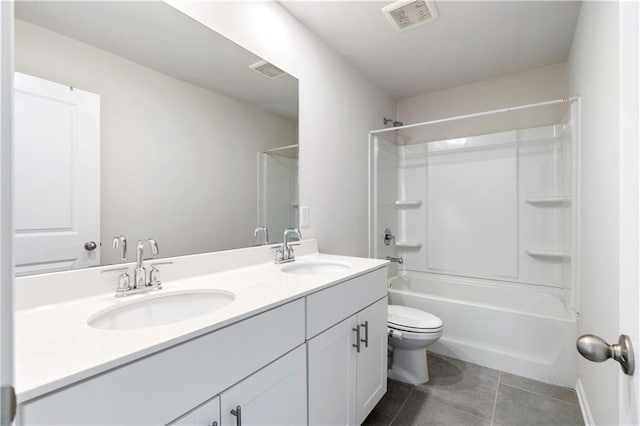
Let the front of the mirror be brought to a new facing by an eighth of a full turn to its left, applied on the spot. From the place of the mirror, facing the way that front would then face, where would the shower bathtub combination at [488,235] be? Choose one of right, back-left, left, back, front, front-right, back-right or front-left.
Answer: front

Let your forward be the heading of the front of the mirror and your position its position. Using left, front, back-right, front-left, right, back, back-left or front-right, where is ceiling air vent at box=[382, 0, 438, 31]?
front-left

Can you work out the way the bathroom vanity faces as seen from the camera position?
facing the viewer and to the right of the viewer

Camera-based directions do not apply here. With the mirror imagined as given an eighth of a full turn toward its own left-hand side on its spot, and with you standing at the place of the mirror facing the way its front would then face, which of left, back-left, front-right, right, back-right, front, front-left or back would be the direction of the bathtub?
front

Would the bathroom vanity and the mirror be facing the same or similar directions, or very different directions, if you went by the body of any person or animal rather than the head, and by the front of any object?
same or similar directions

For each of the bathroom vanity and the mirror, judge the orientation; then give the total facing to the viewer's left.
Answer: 0
